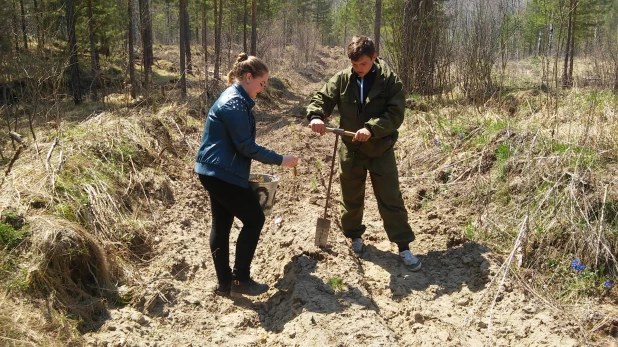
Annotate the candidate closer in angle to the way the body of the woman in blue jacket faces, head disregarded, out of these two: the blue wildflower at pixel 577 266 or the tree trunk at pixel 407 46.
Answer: the blue wildflower

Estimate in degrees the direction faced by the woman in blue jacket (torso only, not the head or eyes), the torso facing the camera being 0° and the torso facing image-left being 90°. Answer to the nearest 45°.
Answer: approximately 270°

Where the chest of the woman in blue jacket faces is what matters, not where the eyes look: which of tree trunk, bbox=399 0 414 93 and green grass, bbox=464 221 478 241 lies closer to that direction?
the green grass

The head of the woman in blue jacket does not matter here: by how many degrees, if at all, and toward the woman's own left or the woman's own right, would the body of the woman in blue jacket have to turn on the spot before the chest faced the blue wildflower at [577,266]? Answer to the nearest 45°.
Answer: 0° — they already face it

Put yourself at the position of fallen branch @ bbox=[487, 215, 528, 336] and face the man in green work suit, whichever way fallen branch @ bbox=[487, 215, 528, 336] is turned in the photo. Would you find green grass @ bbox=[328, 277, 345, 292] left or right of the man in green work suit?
left

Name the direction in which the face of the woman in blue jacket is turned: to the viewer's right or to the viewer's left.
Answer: to the viewer's right

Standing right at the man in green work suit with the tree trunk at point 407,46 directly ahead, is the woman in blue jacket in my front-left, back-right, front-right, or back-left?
back-left

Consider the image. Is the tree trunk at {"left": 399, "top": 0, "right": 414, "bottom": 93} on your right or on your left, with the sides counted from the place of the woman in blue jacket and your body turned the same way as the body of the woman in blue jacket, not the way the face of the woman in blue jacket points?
on your left
